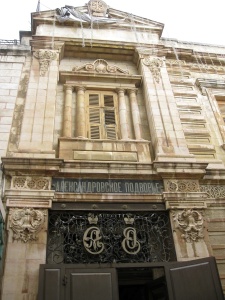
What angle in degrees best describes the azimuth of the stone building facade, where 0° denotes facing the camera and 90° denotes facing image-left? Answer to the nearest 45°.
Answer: approximately 0°
